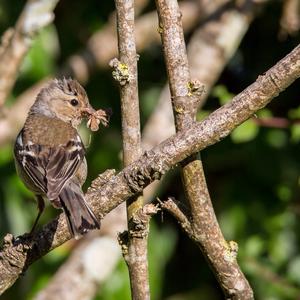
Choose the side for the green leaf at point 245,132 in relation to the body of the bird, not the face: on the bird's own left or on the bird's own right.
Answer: on the bird's own right

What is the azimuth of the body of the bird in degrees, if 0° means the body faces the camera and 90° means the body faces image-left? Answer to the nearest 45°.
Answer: approximately 180°

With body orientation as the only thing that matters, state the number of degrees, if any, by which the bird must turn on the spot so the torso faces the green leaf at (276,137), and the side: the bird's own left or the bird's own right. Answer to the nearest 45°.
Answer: approximately 45° to the bird's own right

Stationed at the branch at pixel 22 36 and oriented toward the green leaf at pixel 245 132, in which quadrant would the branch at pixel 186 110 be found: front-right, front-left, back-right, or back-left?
front-right
